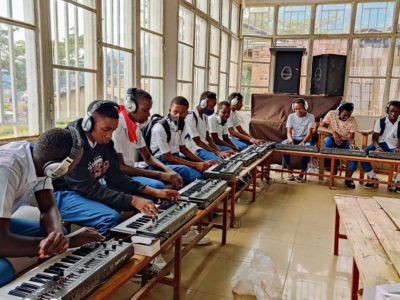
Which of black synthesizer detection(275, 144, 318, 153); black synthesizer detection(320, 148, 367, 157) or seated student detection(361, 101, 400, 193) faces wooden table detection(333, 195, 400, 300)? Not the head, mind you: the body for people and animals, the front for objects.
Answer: the seated student

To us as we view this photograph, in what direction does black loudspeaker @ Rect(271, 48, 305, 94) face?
facing the viewer

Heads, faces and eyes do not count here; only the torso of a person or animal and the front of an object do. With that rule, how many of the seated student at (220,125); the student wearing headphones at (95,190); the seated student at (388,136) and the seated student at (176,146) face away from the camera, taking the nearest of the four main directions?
0

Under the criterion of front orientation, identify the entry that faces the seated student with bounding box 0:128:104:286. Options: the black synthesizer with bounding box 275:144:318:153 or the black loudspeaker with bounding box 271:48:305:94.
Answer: the black loudspeaker

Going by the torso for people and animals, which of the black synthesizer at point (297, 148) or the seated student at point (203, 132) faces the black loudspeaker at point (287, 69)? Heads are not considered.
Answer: the black synthesizer

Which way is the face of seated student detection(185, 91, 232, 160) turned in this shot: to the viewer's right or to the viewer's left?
to the viewer's right

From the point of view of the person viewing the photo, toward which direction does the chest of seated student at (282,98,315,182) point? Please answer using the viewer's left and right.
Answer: facing the viewer

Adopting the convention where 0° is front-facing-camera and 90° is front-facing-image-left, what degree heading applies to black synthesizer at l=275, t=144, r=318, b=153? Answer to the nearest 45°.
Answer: approximately 180°

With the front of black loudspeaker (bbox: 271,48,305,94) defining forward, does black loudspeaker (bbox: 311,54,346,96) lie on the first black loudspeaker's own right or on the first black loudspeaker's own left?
on the first black loudspeaker's own left

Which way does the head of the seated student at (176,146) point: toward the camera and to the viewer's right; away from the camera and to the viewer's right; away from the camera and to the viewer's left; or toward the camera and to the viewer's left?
toward the camera and to the viewer's right

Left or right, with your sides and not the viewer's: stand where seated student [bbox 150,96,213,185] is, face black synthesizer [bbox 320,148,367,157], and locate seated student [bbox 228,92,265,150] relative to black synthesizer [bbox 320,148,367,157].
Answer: left

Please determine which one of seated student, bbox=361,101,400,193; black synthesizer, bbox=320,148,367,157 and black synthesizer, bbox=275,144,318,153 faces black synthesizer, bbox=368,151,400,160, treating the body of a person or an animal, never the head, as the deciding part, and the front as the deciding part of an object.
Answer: the seated student

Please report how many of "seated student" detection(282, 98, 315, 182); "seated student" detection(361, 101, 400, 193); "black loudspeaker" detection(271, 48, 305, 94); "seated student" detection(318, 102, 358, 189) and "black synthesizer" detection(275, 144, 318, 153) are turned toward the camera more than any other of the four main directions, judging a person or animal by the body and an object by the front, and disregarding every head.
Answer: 4

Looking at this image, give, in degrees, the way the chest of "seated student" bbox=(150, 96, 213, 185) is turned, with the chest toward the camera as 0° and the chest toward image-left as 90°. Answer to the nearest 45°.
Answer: approximately 315°
